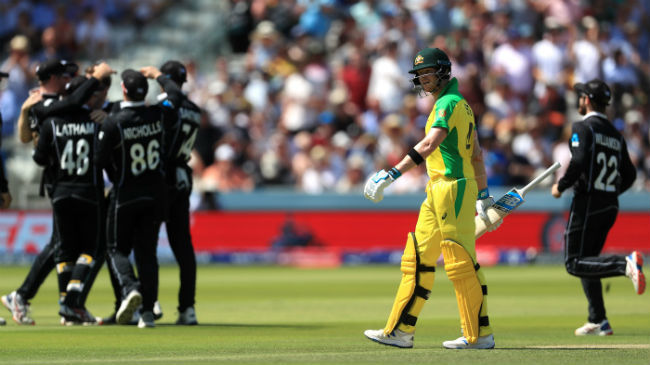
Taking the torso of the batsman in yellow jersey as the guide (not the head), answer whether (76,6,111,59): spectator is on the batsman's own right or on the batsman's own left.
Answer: on the batsman's own right

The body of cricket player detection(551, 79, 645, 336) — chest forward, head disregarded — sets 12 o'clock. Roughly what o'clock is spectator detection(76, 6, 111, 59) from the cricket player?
The spectator is roughly at 12 o'clock from the cricket player.

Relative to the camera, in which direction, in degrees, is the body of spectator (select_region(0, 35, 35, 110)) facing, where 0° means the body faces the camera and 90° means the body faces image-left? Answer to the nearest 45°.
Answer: approximately 0°

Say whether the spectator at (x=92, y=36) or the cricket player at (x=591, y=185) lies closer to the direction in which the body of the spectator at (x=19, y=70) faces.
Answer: the cricket player

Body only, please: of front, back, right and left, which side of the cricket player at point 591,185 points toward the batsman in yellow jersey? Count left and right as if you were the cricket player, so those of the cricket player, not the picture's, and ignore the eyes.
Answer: left

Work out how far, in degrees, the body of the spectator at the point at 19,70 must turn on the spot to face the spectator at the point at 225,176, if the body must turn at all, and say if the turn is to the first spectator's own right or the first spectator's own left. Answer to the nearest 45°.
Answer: approximately 45° to the first spectator's own left

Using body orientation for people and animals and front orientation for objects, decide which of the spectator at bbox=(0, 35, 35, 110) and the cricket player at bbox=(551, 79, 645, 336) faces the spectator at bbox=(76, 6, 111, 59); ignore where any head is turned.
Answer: the cricket player

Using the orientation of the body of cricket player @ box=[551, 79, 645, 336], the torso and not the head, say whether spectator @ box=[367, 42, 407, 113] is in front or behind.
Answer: in front

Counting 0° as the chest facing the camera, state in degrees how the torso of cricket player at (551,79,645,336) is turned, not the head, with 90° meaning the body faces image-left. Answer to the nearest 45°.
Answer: approximately 135°
